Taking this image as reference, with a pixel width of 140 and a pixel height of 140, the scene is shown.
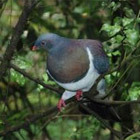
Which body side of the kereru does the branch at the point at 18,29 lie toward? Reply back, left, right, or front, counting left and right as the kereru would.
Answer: front

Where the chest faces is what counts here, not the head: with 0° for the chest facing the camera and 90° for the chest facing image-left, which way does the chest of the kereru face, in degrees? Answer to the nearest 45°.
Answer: approximately 45°
